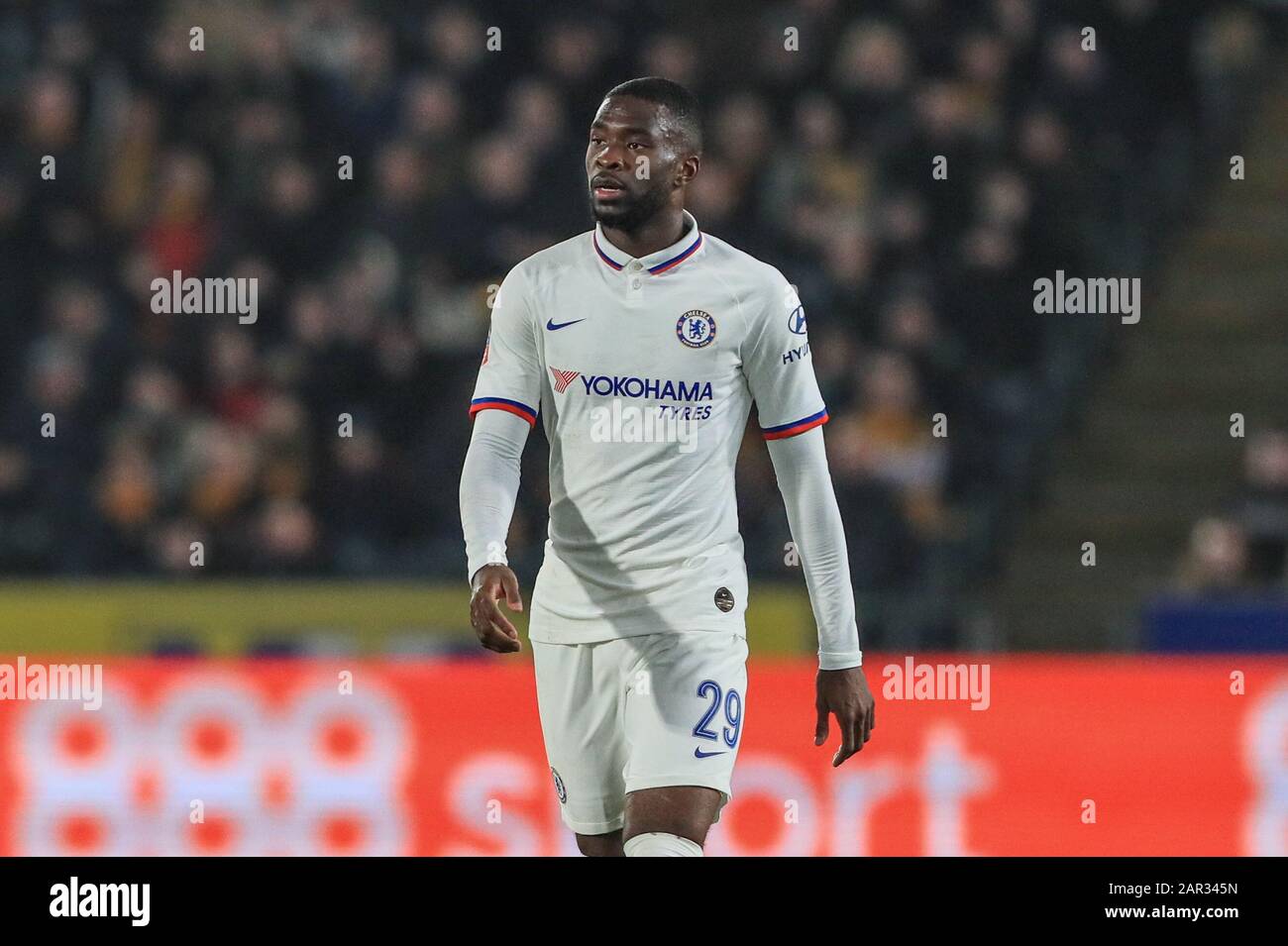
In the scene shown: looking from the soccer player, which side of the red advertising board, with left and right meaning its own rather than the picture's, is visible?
front

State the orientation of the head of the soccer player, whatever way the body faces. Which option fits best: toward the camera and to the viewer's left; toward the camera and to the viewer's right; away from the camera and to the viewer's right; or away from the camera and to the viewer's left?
toward the camera and to the viewer's left

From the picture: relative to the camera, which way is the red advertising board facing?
toward the camera
